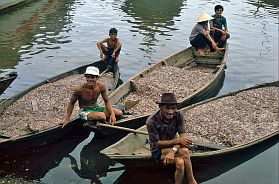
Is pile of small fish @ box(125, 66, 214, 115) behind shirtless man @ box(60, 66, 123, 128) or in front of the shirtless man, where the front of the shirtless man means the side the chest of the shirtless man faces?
behind

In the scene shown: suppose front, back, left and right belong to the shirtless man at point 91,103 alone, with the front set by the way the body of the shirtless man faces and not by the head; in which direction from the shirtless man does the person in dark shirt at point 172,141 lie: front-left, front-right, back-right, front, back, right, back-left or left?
front-left

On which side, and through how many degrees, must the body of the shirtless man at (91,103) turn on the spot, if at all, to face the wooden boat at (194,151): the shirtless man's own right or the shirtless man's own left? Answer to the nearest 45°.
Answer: approximately 45° to the shirtless man's own left

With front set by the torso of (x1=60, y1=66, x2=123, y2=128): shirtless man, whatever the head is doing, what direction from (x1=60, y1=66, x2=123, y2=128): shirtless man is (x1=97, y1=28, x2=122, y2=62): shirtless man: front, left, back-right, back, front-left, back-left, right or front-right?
back
